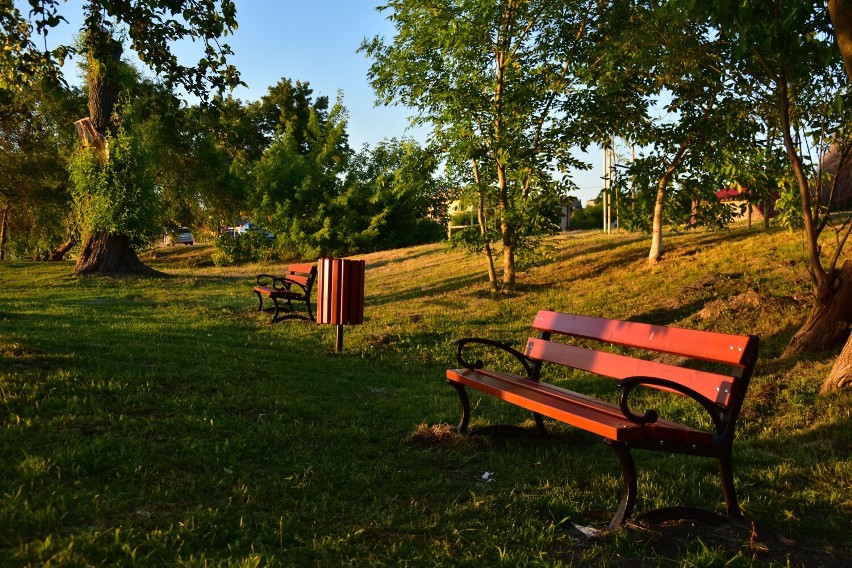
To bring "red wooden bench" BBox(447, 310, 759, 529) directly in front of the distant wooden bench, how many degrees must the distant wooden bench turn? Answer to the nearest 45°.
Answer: approximately 45° to its left

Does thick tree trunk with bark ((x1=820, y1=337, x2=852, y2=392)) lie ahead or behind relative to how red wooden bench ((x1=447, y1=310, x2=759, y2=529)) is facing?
behind

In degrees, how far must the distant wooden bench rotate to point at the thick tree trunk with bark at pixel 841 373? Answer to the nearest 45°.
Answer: approximately 90° to its left

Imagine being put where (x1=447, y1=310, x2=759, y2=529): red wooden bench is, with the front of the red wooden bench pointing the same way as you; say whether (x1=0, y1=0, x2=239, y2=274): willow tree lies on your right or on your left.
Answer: on your right

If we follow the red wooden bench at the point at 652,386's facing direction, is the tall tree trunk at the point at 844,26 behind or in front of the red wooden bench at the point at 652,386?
behind

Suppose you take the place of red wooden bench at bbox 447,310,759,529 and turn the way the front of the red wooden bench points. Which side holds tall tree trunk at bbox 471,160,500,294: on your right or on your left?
on your right

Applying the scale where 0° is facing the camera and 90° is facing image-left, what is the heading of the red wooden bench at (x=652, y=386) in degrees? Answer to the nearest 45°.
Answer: approximately 45°
